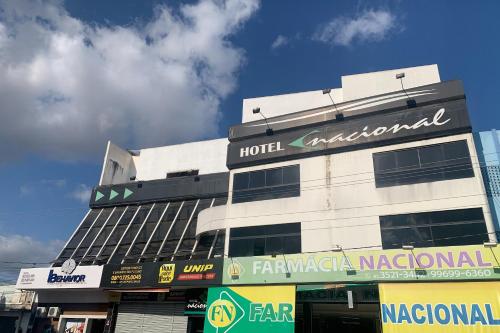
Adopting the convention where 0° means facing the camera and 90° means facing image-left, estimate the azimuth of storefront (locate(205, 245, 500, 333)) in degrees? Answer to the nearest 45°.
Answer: approximately 0°

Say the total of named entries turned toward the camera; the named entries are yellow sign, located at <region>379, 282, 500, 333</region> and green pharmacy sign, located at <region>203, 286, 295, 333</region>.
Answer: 2

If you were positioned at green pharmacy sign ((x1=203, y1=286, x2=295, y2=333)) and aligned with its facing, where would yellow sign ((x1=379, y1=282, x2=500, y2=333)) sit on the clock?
The yellow sign is roughly at 10 o'clock from the green pharmacy sign.

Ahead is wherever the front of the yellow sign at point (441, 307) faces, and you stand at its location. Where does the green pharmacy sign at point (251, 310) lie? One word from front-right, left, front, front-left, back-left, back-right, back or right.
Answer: right

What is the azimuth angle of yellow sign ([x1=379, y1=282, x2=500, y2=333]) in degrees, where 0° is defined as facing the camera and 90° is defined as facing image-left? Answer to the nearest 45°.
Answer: approximately 0°
